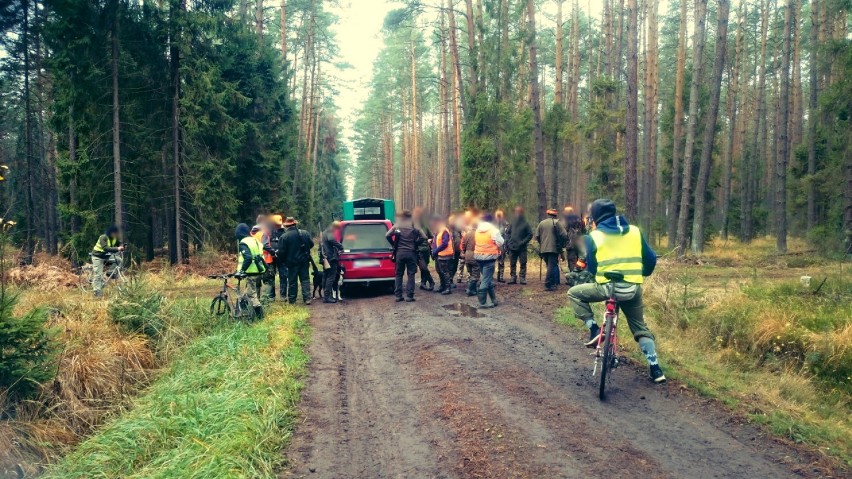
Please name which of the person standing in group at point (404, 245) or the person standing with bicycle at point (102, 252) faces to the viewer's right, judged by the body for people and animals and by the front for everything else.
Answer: the person standing with bicycle at point (102, 252)

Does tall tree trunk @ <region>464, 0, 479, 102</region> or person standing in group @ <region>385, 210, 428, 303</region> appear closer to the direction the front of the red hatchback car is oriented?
the tall tree trunk

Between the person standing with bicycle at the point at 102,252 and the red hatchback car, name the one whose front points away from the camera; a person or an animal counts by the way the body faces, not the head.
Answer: the red hatchback car

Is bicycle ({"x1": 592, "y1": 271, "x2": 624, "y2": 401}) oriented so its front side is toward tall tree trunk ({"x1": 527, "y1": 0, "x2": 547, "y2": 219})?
yes

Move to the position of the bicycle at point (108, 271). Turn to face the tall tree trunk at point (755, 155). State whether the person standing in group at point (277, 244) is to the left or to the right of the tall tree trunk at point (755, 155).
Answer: right

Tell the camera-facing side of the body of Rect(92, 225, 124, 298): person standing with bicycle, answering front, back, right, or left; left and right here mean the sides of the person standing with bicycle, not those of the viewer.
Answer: right

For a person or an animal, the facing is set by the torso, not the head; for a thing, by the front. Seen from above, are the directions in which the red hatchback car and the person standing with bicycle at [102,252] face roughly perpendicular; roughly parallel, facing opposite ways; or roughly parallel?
roughly perpendicular

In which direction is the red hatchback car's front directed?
away from the camera

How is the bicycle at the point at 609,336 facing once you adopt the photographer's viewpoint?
facing away from the viewer
